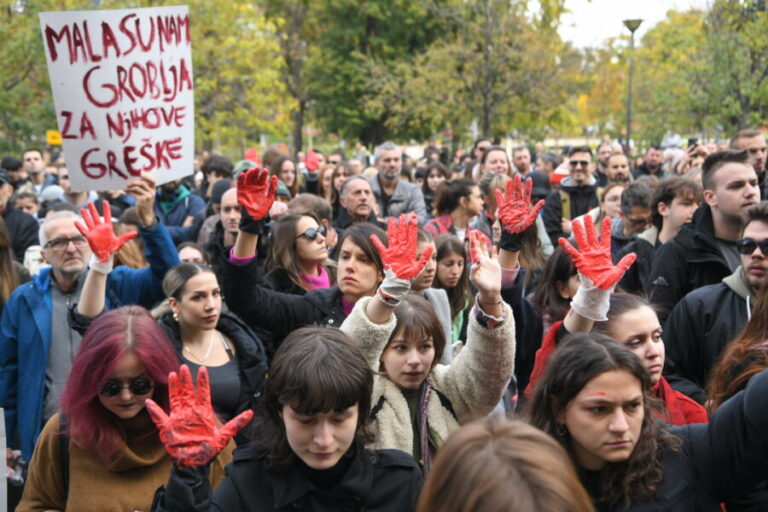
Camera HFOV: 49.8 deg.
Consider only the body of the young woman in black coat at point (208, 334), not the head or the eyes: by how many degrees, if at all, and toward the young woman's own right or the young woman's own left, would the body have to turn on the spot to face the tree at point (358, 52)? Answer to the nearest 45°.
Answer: approximately 135° to the young woman's own left

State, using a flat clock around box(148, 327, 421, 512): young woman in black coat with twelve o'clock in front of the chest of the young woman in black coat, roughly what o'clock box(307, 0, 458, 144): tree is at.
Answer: The tree is roughly at 6 o'clock from the young woman in black coat.

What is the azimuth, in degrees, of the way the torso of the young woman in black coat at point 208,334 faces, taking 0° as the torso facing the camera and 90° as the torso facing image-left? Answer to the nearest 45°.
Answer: approximately 315°

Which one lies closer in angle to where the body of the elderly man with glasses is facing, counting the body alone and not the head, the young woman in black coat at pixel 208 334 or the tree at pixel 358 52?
the young woman in black coat

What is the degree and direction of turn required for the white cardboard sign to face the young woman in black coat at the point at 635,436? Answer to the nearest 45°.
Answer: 0° — it already faces them

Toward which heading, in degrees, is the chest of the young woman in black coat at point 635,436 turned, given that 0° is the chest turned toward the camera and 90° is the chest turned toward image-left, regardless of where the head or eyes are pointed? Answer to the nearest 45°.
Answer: approximately 315°

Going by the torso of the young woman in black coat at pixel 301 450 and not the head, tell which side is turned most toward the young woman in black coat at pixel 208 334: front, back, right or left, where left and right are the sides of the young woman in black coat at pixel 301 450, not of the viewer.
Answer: back

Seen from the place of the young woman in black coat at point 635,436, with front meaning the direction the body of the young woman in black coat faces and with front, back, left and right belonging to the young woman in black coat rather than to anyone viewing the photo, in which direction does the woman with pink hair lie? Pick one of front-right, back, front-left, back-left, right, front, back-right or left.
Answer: back-right

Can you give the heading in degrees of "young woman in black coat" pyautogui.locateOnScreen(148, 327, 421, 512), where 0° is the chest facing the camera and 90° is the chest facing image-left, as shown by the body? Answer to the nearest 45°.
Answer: approximately 0°

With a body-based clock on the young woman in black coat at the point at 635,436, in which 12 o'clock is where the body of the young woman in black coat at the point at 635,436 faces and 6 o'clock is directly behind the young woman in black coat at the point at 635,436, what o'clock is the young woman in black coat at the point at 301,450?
the young woman in black coat at the point at 301,450 is roughly at 4 o'clock from the young woman in black coat at the point at 635,436.

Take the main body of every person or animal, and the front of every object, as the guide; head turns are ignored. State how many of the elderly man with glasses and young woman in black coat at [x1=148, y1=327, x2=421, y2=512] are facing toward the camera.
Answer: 2

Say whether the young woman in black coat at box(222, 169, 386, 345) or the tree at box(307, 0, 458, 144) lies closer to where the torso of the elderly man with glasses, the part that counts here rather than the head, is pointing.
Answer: the young woman in black coat
